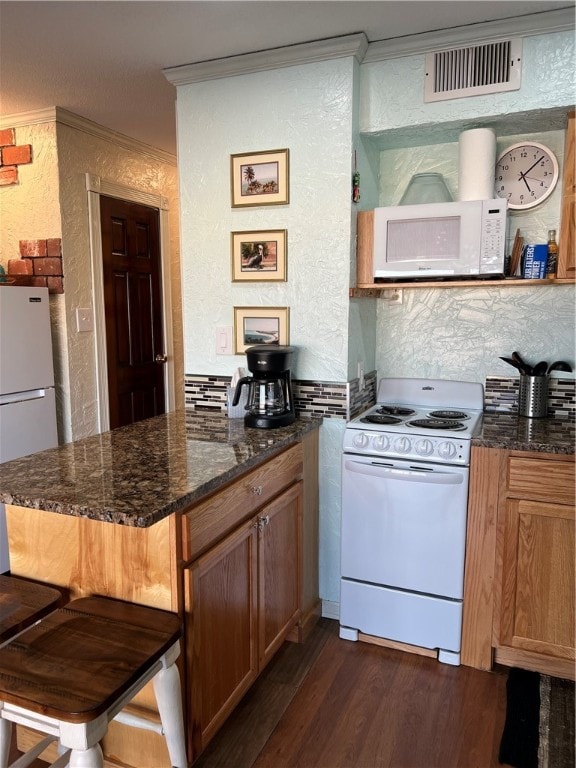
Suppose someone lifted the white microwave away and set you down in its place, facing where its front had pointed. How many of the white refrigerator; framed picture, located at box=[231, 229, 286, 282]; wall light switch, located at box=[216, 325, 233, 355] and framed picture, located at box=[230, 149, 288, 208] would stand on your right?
4

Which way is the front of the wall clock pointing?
toward the camera

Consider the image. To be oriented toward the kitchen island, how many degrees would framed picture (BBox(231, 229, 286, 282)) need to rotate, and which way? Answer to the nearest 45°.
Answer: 0° — it already faces it

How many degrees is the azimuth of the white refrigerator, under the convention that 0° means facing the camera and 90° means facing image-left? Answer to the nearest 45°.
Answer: approximately 315°

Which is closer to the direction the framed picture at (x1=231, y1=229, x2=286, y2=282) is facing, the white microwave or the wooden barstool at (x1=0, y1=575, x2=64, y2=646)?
the wooden barstool

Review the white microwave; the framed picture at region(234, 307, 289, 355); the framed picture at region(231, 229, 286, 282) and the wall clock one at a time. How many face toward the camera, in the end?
4

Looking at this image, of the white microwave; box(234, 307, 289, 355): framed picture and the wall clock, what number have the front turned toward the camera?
3

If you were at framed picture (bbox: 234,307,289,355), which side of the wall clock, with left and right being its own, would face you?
right

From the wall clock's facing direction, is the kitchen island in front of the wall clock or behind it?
in front
